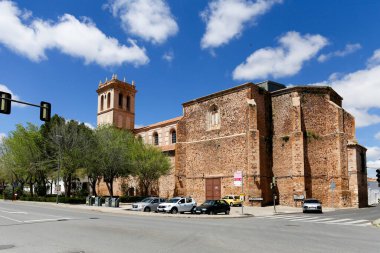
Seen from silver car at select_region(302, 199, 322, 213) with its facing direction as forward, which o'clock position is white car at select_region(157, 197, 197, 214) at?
The white car is roughly at 2 o'clock from the silver car.

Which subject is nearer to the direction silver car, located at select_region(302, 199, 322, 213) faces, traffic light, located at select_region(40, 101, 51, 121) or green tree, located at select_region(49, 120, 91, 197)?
the traffic light

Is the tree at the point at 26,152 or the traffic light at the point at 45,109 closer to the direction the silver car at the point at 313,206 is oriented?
the traffic light

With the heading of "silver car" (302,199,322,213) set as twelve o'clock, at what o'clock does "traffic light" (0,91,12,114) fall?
The traffic light is roughly at 1 o'clock from the silver car.

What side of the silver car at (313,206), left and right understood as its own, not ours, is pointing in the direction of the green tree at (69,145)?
right

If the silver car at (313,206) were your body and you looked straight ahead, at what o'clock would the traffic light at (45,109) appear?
The traffic light is roughly at 1 o'clock from the silver car.

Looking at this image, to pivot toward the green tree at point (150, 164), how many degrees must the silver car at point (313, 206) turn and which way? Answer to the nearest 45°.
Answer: approximately 135° to its right

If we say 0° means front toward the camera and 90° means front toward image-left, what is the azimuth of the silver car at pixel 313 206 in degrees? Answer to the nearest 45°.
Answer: approximately 0°
